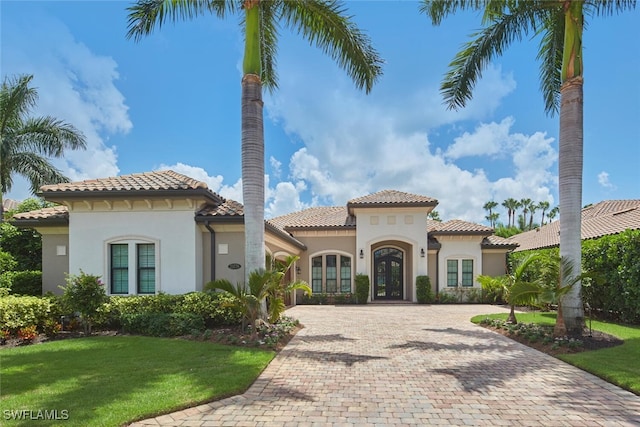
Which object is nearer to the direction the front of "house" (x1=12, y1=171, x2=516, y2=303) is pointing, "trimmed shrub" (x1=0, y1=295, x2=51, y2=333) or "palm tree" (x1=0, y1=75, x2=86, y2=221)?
the trimmed shrub

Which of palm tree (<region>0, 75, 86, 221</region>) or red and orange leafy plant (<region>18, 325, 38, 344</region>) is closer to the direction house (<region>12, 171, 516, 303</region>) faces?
the red and orange leafy plant

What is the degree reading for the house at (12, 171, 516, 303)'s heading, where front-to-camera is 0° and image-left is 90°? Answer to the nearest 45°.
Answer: approximately 0°
